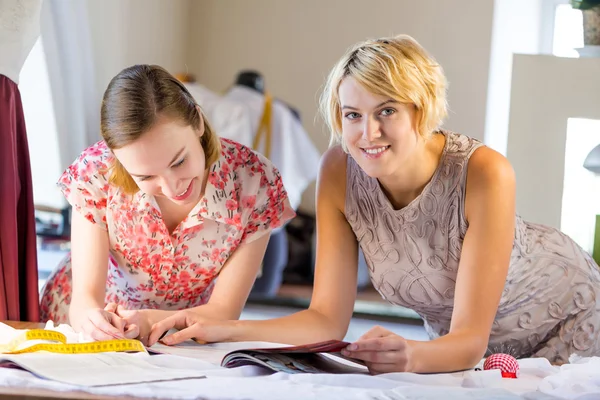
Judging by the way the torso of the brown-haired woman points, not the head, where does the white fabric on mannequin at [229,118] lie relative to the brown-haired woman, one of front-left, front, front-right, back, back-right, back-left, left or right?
back

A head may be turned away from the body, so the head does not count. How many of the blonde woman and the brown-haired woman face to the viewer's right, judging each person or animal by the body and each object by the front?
0

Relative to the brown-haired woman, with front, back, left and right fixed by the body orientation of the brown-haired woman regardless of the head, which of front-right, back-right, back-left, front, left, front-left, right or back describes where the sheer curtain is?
back

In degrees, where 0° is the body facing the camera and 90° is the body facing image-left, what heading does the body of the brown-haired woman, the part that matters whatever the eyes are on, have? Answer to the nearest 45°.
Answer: approximately 0°

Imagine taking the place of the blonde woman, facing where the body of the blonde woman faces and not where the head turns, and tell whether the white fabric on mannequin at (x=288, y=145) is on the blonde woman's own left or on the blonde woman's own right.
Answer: on the blonde woman's own right

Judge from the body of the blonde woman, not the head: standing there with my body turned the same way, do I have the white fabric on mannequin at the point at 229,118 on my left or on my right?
on my right

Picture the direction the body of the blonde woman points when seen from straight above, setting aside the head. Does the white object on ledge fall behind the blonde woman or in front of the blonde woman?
behind

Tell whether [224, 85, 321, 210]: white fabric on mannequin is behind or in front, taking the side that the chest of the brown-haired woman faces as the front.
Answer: behind

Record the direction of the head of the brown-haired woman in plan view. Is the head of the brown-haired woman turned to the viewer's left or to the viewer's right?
to the viewer's right

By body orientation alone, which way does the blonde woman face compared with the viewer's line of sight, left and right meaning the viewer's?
facing the viewer and to the left of the viewer

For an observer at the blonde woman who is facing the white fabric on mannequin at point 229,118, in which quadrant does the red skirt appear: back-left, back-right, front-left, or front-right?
front-left

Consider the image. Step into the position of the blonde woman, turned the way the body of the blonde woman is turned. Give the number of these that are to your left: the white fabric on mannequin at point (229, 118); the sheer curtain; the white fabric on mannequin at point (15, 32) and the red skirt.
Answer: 0

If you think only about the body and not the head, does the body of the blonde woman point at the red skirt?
no

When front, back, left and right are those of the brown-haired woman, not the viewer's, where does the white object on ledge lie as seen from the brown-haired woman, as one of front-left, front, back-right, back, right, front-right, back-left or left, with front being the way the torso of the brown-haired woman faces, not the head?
back-left

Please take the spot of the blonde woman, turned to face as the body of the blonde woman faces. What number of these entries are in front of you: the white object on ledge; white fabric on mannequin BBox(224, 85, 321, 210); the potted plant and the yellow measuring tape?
1

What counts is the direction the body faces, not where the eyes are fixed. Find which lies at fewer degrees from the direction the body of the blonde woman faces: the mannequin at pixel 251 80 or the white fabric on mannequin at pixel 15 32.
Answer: the white fabric on mannequin
